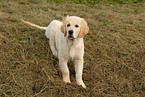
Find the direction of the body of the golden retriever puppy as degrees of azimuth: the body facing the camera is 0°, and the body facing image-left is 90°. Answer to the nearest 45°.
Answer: approximately 315°
